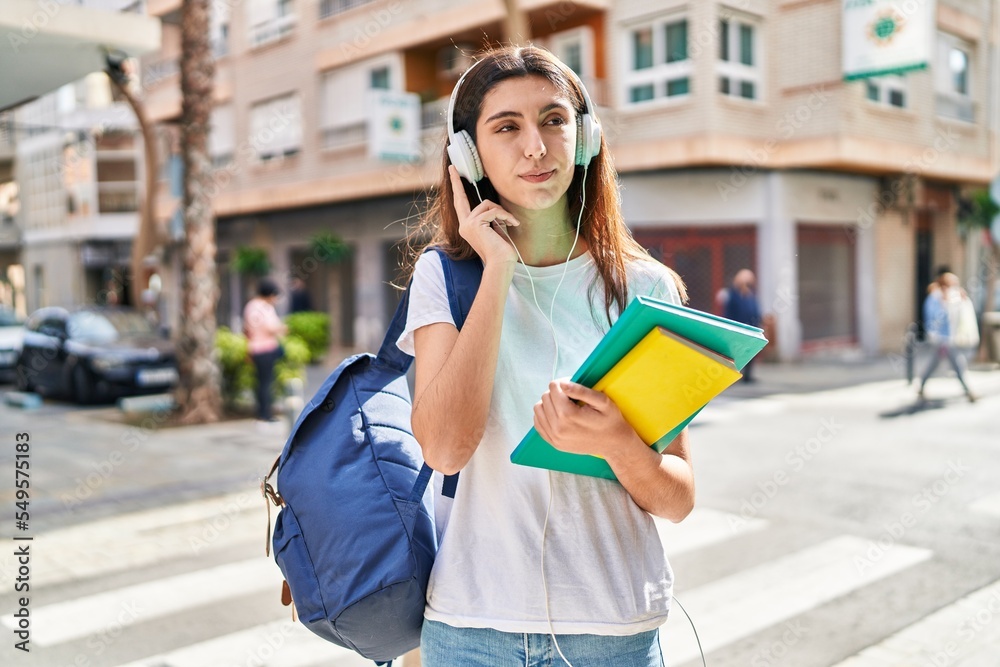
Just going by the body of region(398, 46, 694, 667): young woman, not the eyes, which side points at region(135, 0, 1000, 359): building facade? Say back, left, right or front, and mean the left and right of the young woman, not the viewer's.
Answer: back

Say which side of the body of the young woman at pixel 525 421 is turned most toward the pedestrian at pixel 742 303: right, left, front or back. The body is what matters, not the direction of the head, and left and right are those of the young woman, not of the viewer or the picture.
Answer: back

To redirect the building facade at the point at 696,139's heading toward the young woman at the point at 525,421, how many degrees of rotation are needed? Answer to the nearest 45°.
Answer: approximately 45° to its left

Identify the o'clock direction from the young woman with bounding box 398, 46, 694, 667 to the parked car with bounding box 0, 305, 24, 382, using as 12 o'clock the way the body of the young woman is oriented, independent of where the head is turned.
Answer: The parked car is roughly at 5 o'clock from the young woman.

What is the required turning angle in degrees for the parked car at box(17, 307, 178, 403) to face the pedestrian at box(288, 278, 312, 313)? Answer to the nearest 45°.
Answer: approximately 90° to its left

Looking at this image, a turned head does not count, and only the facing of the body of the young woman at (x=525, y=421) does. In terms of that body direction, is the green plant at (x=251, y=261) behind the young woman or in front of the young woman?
behind

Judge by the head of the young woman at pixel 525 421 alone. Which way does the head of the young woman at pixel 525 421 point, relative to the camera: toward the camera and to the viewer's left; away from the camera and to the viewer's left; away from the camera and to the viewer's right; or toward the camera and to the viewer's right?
toward the camera and to the viewer's right

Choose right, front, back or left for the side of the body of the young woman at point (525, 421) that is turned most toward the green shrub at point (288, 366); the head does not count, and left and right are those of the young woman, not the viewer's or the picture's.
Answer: back

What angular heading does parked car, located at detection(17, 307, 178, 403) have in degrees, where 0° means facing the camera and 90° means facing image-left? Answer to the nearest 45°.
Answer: approximately 315°

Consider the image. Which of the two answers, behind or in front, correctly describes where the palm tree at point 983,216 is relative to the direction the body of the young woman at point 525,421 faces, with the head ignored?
behind
